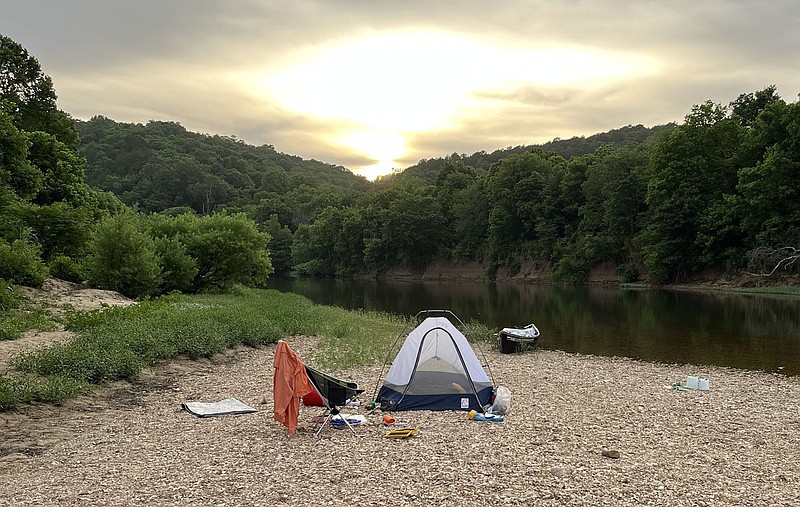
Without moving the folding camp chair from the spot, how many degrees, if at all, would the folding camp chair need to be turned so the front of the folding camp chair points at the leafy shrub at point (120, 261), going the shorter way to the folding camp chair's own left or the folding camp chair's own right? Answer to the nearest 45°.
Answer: approximately 135° to the folding camp chair's own left

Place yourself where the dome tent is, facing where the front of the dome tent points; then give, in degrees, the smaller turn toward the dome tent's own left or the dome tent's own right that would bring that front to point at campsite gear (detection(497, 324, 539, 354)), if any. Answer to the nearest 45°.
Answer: approximately 180°

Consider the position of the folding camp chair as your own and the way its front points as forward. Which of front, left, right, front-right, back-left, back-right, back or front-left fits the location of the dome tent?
front-left

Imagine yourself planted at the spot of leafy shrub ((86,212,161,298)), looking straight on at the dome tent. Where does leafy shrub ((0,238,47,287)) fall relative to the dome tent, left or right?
right

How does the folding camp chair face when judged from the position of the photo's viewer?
facing to the right of the viewer

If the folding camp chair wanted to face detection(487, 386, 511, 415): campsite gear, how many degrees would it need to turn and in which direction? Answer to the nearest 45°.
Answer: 0° — it already faces it

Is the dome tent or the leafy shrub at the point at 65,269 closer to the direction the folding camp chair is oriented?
the dome tent

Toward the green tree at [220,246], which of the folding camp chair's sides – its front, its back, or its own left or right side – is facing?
left

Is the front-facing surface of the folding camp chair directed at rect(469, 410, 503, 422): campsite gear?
yes

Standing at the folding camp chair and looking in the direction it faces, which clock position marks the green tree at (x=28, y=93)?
The green tree is roughly at 8 o'clock from the folding camp chair.

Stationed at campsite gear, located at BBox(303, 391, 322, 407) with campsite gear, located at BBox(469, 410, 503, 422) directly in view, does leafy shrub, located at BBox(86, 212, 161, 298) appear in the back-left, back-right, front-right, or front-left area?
back-left

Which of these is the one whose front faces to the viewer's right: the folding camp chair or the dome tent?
the folding camp chair

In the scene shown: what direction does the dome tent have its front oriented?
toward the camera

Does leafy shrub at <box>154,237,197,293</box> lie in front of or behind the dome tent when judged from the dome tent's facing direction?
behind

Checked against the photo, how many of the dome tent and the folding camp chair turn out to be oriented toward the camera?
1

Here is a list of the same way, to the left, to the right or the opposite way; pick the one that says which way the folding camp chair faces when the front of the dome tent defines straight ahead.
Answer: to the left

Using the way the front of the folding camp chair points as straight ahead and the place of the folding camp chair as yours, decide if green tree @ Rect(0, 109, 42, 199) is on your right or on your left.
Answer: on your left
